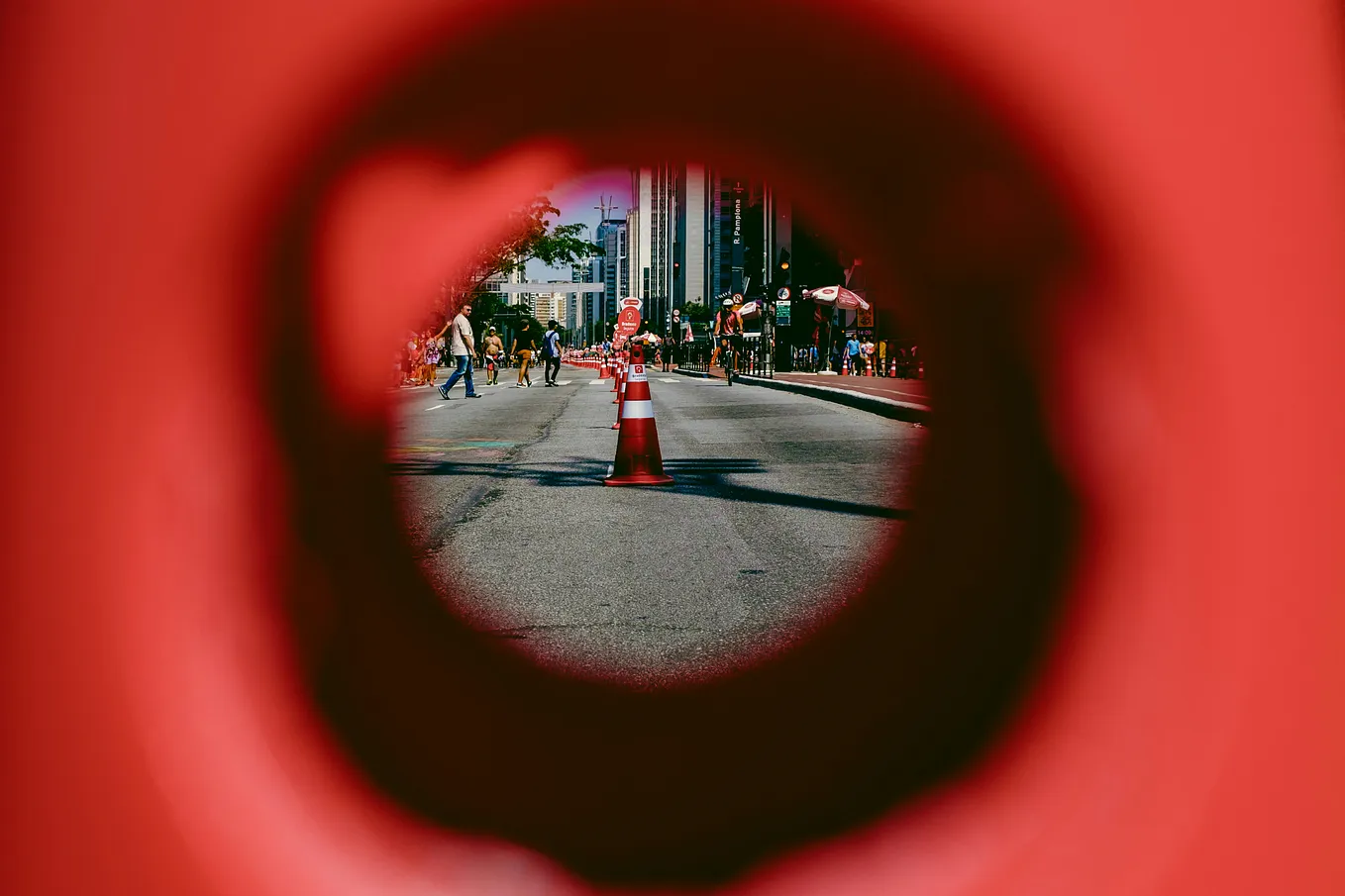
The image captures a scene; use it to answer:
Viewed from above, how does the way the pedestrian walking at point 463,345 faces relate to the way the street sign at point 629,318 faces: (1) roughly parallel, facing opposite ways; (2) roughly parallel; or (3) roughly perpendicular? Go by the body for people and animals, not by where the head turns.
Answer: roughly perpendicular

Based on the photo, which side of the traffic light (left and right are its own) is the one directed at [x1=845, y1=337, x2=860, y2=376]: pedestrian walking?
left

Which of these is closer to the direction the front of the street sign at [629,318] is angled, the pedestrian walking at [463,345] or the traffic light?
the pedestrian walking

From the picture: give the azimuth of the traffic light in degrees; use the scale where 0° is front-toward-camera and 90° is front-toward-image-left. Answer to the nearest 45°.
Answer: approximately 0°

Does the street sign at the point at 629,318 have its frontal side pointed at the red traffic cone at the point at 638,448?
yes

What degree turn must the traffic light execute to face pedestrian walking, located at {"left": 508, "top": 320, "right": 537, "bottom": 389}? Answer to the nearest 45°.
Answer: approximately 90° to its right

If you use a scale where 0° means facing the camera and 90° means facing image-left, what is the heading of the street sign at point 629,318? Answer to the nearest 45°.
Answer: approximately 0°
